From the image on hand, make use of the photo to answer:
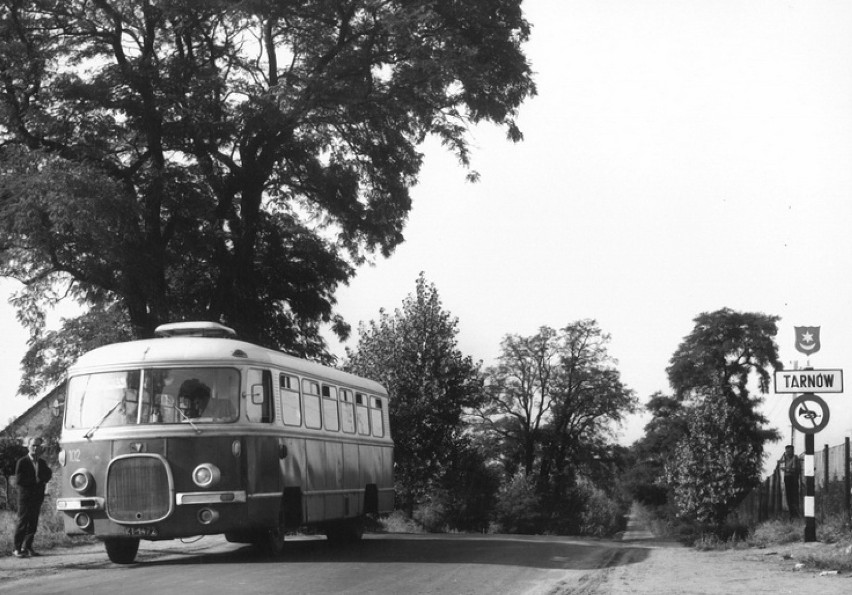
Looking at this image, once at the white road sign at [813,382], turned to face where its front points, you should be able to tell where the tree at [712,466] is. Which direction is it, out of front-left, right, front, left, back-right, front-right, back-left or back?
back

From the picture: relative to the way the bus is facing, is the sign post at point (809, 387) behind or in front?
behind

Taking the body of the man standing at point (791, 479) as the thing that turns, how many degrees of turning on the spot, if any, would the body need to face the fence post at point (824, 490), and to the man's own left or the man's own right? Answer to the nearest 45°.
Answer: approximately 45° to the man's own left

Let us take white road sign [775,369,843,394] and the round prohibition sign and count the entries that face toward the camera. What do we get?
2

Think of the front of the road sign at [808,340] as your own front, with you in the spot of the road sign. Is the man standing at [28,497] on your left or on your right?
on your right

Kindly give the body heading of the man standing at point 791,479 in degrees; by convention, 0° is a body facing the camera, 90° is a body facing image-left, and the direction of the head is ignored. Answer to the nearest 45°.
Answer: approximately 45°

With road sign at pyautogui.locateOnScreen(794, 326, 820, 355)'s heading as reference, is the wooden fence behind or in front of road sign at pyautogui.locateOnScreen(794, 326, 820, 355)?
behind
